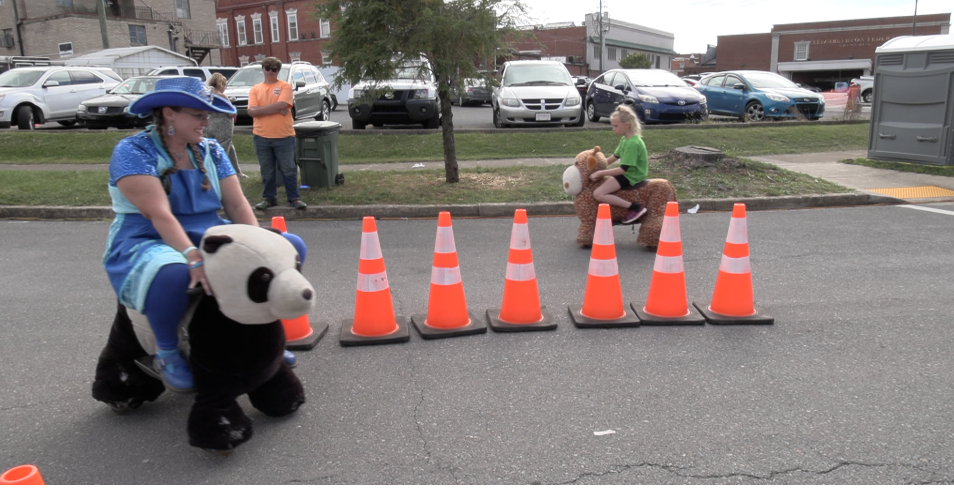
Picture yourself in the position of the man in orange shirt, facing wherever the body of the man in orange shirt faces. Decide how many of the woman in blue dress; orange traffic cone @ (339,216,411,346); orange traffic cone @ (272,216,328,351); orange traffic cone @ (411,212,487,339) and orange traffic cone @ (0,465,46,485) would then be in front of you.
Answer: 5

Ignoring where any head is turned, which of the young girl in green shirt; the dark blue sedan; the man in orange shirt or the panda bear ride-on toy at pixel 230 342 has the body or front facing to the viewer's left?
the young girl in green shirt

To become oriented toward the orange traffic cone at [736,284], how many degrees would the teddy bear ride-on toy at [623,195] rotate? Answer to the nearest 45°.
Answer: approximately 90° to its left

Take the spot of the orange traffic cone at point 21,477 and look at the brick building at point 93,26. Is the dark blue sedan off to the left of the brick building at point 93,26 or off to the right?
right

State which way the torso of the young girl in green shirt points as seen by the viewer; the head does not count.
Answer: to the viewer's left

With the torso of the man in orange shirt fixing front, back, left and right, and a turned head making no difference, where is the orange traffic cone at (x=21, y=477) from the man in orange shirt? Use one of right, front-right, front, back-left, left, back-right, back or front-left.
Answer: front

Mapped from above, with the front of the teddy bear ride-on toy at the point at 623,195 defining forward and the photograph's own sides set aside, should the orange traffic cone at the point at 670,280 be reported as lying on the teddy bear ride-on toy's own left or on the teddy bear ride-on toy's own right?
on the teddy bear ride-on toy's own left

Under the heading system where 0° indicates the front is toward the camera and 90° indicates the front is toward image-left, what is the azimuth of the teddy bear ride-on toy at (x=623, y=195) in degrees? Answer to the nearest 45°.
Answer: approximately 90°

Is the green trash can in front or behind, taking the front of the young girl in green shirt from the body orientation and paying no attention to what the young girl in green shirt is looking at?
in front

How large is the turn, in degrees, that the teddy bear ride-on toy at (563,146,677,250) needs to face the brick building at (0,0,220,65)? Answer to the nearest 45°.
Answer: approximately 45° to its right

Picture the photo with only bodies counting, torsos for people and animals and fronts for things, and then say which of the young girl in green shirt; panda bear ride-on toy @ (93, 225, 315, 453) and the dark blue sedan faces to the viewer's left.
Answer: the young girl in green shirt

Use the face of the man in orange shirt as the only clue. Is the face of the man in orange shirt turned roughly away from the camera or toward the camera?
toward the camera

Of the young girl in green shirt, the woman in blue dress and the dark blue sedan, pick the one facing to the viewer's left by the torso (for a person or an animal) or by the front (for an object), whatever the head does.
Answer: the young girl in green shirt

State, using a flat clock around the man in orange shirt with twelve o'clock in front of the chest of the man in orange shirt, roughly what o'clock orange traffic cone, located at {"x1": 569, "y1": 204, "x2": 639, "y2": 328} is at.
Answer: The orange traffic cone is roughly at 11 o'clock from the man in orange shirt.

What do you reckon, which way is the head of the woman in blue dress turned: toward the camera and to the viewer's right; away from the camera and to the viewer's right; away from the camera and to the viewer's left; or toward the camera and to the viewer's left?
toward the camera and to the viewer's right

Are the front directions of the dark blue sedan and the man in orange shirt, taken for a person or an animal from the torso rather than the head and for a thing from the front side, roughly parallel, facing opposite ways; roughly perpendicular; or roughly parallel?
roughly parallel

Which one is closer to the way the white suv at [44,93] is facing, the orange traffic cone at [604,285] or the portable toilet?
the orange traffic cone

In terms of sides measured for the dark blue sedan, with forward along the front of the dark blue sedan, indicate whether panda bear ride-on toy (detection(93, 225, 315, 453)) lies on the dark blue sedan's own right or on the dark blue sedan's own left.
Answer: on the dark blue sedan's own right

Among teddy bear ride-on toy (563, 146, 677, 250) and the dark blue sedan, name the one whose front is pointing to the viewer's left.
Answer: the teddy bear ride-on toy

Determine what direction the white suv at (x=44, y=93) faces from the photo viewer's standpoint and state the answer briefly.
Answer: facing the viewer and to the left of the viewer
